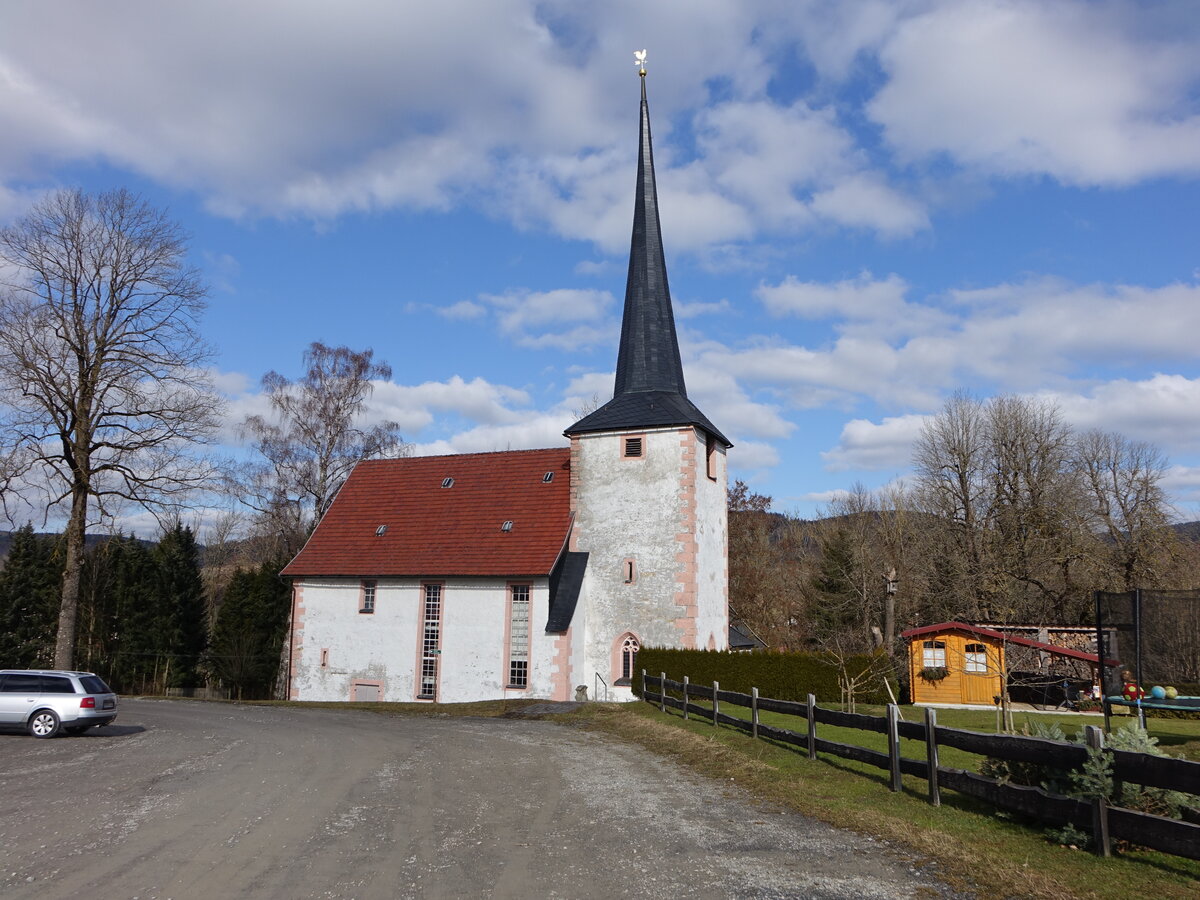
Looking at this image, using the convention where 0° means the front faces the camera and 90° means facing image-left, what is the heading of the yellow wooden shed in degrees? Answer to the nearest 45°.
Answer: approximately 0°

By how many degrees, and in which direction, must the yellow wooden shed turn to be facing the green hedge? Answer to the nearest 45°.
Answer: approximately 45° to its right

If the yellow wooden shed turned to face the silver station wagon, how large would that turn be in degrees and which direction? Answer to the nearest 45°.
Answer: approximately 45° to its right

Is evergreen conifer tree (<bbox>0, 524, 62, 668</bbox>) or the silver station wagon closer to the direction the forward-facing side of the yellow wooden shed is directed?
the silver station wagon

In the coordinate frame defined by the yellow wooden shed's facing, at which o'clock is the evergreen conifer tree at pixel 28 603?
The evergreen conifer tree is roughly at 3 o'clock from the yellow wooden shed.

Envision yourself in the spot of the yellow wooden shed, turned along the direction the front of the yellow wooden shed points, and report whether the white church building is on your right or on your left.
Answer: on your right
